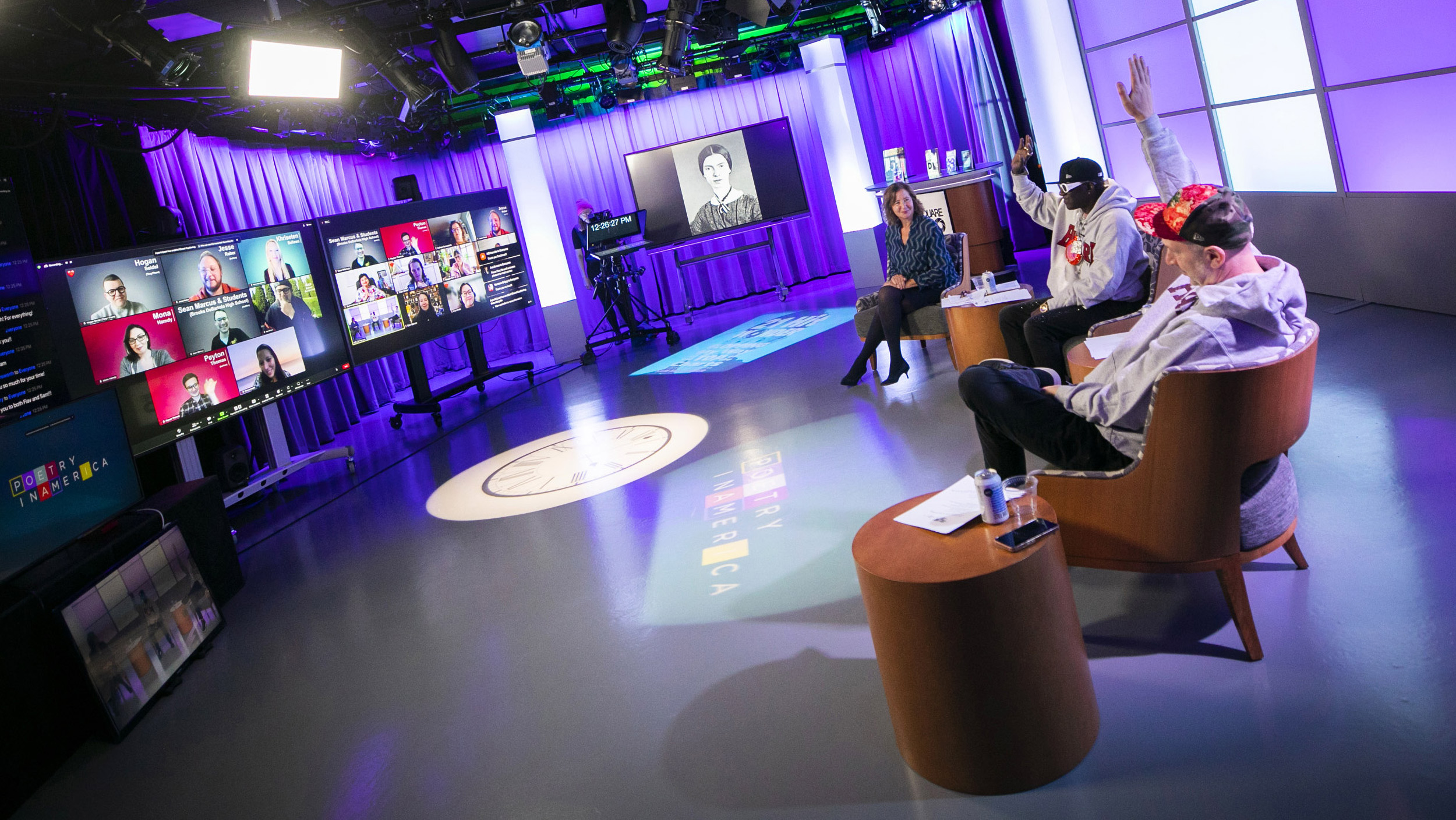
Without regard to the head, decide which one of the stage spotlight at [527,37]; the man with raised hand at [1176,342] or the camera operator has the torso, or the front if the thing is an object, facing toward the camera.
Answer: the stage spotlight

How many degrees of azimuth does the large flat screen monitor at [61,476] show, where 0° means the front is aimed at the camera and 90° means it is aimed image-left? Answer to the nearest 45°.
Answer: approximately 315°

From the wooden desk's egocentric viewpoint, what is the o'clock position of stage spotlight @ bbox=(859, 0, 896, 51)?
The stage spotlight is roughly at 4 o'clock from the wooden desk.

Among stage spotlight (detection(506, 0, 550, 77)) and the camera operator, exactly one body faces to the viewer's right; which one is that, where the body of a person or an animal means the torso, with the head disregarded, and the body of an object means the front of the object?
the camera operator

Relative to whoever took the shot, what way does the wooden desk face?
facing the viewer and to the left of the viewer

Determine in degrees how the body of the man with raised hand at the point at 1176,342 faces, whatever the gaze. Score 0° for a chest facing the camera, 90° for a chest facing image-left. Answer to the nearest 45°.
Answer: approximately 90°

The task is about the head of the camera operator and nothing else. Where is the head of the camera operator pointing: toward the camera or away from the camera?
toward the camera

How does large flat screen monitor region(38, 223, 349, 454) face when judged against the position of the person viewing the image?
facing the viewer and to the right of the viewer

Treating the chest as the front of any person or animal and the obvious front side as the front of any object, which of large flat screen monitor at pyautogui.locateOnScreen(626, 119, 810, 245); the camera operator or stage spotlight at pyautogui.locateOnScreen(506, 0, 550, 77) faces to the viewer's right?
the camera operator

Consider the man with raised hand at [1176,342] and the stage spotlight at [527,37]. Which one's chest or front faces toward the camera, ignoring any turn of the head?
the stage spotlight
